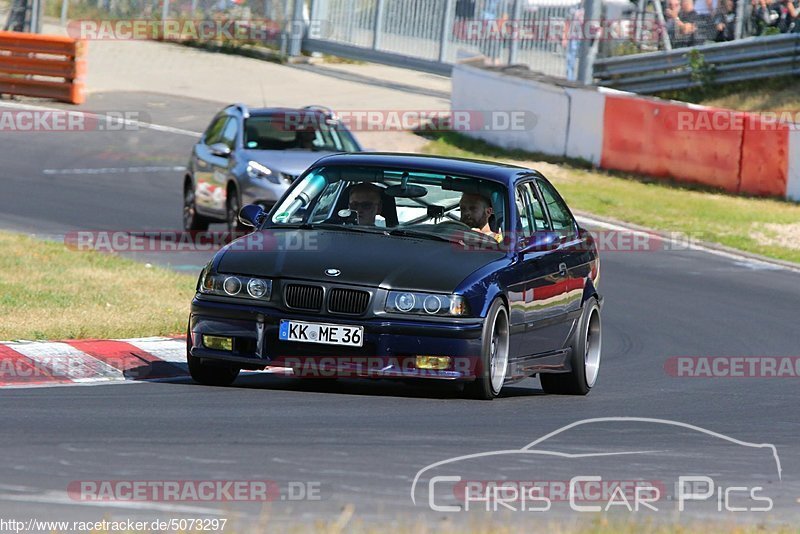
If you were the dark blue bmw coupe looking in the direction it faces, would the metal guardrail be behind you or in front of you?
behind

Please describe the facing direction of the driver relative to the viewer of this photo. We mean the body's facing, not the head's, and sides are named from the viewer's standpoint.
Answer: facing the viewer and to the left of the viewer

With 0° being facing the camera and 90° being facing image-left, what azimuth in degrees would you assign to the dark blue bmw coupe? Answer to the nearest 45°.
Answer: approximately 45°

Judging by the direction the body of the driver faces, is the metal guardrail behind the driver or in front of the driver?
behind

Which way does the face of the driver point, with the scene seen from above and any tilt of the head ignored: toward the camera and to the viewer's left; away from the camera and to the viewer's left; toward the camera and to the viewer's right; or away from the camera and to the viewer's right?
toward the camera and to the viewer's left
